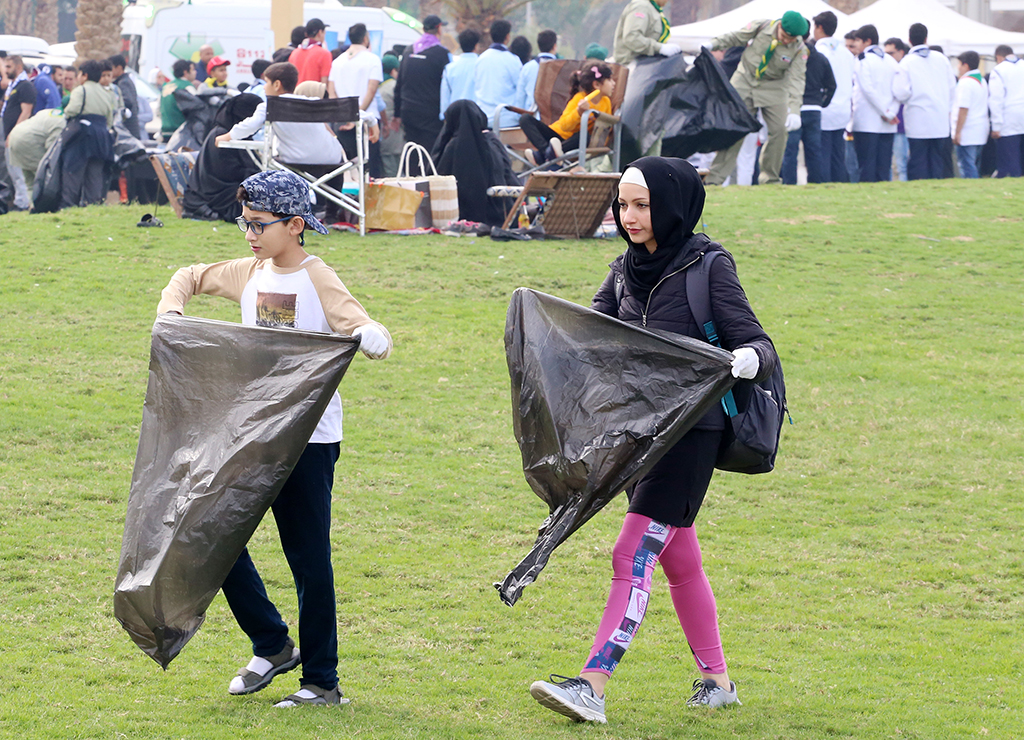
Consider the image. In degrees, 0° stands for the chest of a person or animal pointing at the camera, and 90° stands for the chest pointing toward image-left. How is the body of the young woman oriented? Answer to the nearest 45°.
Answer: approximately 45°

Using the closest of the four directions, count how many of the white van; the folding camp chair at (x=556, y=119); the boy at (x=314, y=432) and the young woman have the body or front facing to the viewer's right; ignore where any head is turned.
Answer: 1

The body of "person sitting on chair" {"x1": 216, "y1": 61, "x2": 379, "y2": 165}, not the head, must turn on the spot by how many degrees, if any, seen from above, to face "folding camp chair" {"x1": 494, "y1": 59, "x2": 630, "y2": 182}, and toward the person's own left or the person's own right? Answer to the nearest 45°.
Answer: approximately 90° to the person's own right

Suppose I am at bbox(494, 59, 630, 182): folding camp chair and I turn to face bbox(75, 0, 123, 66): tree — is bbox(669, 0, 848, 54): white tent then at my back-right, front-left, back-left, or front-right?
front-right

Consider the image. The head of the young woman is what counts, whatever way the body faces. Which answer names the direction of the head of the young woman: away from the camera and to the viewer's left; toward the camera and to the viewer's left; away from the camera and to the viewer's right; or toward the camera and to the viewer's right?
toward the camera and to the viewer's left

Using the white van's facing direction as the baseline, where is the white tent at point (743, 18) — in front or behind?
in front

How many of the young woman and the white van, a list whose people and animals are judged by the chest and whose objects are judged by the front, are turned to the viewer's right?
1

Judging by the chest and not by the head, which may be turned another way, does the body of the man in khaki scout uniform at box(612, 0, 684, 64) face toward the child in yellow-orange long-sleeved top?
no

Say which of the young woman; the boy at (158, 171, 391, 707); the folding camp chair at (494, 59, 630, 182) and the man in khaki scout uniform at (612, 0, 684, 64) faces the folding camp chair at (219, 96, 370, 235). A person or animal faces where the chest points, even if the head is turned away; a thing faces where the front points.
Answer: the folding camp chair at (494, 59, 630, 182)

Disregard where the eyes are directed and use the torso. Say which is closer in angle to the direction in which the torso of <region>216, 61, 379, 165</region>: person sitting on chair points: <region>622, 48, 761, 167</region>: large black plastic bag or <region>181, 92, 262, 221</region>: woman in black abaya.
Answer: the woman in black abaya

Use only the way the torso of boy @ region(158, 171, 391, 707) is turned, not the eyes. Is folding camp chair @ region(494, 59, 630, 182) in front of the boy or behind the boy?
behind

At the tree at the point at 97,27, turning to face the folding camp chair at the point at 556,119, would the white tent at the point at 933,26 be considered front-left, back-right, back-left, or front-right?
front-left

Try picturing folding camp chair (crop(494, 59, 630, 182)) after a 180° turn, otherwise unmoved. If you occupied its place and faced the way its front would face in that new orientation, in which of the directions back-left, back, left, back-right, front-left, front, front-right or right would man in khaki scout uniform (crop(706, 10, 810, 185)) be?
front

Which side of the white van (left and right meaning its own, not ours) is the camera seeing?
right

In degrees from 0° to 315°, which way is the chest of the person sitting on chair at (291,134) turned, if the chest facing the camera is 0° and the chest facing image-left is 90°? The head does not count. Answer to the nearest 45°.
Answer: approximately 135°

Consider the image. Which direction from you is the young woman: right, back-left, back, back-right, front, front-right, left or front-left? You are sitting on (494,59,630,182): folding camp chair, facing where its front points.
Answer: front-left
